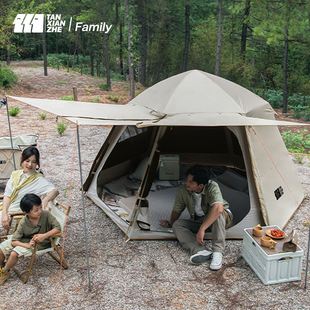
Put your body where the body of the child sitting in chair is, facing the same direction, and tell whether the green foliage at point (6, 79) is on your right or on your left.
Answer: on your right

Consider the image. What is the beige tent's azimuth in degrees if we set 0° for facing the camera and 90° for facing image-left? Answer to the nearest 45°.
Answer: approximately 0°

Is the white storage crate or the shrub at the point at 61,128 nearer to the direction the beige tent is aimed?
the white storage crate

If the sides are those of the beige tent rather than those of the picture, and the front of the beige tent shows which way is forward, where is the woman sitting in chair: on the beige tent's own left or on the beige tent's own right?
on the beige tent's own right
